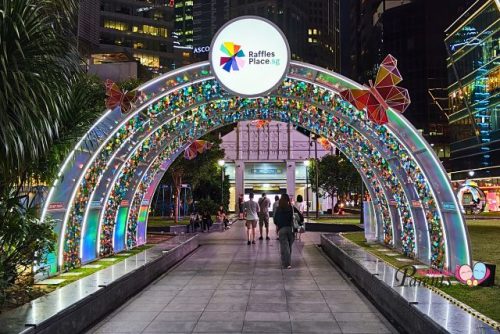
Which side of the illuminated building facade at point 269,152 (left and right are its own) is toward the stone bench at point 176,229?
front

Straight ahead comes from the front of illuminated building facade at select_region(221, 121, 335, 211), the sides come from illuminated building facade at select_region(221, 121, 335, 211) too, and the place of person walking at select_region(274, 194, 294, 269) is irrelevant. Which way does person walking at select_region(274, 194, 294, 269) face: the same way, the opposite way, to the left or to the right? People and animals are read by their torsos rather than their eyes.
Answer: the opposite way

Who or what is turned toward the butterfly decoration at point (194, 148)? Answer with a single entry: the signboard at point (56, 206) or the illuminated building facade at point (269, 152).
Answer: the illuminated building facade

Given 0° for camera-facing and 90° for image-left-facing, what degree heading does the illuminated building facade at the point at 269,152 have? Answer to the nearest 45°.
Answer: approximately 0°

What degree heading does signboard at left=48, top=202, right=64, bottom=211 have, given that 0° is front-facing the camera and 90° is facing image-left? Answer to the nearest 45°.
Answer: approximately 0°

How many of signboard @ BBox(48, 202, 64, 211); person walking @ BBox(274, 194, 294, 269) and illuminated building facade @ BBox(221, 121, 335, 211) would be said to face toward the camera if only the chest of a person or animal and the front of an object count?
2

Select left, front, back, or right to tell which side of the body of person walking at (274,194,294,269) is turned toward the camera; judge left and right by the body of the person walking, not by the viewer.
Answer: back

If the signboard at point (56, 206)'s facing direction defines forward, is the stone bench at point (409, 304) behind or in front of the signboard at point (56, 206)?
in front

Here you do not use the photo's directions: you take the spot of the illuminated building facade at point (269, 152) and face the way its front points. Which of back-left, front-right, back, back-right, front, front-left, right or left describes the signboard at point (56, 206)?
front

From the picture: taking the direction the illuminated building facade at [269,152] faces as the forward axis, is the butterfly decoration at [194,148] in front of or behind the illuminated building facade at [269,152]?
in front
